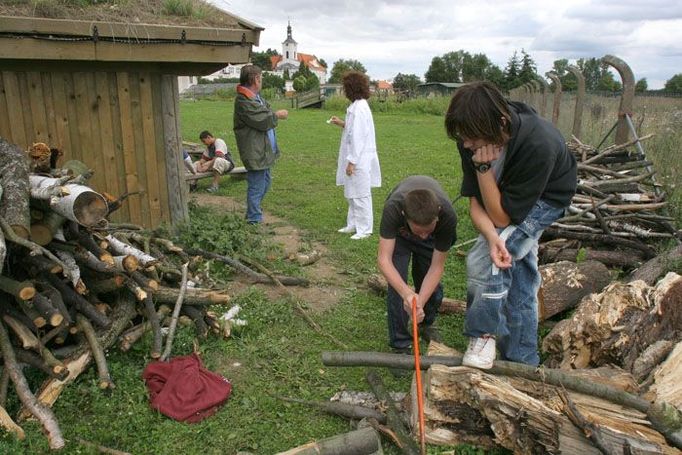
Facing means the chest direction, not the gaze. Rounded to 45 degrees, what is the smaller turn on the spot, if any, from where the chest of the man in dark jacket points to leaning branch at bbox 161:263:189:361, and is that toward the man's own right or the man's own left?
approximately 90° to the man's own right

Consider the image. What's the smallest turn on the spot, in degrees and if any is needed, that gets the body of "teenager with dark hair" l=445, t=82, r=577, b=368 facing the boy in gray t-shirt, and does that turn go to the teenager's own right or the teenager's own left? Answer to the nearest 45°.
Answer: approximately 90° to the teenager's own right

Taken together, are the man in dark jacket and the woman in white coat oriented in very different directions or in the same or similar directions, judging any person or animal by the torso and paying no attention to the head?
very different directions

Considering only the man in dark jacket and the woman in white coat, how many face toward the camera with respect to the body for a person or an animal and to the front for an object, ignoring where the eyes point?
0

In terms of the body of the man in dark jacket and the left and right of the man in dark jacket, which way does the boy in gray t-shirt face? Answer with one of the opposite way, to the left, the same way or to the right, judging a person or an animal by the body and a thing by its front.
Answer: to the right

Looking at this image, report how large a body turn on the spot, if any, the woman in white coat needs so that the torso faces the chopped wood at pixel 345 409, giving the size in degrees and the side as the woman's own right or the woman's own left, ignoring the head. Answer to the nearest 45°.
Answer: approximately 90° to the woman's own left

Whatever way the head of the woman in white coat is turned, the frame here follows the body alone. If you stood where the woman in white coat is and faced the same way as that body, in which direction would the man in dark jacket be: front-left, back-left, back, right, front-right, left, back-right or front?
front

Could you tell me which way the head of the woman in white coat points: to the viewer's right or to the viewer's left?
to the viewer's left

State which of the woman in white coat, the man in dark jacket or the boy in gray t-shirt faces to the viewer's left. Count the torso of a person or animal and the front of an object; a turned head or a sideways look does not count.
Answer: the woman in white coat

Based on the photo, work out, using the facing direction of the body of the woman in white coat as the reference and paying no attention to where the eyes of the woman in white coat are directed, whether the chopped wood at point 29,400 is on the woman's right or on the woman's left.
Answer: on the woman's left

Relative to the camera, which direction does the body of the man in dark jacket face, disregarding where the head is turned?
to the viewer's right

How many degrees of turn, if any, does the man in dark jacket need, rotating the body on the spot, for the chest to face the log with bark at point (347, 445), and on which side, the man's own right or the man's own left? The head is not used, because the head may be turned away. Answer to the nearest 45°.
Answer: approximately 90° to the man's own right

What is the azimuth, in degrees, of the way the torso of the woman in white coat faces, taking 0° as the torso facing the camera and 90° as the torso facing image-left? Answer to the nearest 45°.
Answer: approximately 90°

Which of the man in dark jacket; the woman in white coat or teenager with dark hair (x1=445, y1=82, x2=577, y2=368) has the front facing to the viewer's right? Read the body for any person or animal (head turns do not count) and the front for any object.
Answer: the man in dark jacket

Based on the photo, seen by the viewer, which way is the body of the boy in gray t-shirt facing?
toward the camera
